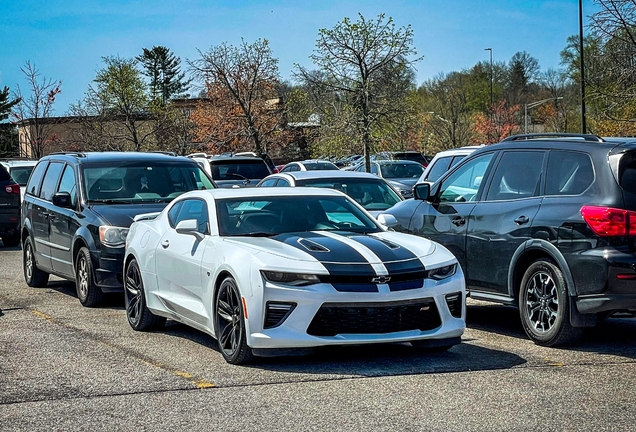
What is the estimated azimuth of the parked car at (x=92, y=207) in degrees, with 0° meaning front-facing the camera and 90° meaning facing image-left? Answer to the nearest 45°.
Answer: approximately 315°

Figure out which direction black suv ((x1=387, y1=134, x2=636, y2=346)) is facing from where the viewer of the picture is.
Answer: facing away from the viewer and to the left of the viewer

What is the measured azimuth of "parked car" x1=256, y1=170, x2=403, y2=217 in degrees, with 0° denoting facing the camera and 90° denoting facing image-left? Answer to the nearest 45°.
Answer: approximately 315°

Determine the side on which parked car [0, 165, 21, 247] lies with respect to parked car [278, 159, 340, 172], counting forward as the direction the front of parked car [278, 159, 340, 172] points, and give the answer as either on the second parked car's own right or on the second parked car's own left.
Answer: on the second parked car's own right

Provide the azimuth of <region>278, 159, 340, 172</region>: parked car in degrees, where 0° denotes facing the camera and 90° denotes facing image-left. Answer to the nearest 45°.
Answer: approximately 315°

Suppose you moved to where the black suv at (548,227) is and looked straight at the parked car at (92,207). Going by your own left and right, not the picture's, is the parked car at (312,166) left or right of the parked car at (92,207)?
right

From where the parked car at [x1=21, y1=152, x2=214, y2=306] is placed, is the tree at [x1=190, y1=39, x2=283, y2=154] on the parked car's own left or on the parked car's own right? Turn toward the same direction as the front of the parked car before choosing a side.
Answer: on the parked car's own left

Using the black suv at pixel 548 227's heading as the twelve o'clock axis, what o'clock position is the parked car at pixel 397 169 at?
The parked car is roughly at 1 o'clock from the black suv.

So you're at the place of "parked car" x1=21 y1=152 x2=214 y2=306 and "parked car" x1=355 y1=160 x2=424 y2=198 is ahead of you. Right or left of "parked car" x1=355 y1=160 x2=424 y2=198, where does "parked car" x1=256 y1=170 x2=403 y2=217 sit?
right

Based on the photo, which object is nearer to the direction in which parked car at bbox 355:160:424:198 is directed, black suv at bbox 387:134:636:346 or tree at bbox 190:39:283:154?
the black suv

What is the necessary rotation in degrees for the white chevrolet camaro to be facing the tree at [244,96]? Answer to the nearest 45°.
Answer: approximately 135° to its left

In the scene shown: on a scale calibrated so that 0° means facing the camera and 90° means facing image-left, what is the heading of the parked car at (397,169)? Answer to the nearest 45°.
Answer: approximately 315°
